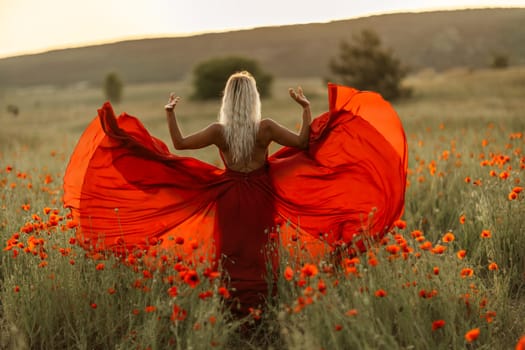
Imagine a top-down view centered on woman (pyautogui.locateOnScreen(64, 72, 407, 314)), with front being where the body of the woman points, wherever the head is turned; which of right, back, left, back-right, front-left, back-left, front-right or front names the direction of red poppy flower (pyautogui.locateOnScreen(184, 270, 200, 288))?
back

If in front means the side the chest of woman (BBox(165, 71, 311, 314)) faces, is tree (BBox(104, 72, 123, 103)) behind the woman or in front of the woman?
in front

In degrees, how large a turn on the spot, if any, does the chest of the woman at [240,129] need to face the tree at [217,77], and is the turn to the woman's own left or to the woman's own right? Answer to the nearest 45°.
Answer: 0° — they already face it

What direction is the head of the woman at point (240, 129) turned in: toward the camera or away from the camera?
away from the camera

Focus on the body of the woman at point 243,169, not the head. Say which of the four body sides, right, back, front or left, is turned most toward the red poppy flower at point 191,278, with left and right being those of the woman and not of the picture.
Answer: back

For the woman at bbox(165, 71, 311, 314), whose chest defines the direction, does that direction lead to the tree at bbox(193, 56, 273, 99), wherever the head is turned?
yes

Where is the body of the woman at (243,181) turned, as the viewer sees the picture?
away from the camera

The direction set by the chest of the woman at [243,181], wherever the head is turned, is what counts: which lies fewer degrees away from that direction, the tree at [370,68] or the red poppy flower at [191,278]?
the tree

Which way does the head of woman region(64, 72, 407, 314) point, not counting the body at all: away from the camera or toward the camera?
away from the camera

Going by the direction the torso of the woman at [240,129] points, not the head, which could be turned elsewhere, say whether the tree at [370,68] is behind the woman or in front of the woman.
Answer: in front

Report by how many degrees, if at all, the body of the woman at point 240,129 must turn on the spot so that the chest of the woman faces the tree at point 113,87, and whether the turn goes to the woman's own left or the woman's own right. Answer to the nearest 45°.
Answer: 0° — they already face it

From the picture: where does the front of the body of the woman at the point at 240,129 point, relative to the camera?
away from the camera
